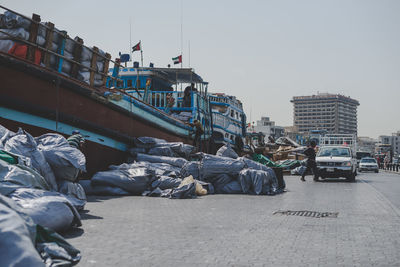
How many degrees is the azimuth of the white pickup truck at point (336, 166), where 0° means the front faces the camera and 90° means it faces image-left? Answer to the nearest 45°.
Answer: approximately 0°

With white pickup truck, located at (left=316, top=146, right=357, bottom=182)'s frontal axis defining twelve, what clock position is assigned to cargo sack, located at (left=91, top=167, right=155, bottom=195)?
The cargo sack is roughly at 1 o'clock from the white pickup truck.

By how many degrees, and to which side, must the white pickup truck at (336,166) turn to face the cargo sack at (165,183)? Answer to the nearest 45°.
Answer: approximately 45° to its right

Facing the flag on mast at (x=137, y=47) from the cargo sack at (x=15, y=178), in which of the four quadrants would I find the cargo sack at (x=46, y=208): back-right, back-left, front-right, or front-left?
back-right

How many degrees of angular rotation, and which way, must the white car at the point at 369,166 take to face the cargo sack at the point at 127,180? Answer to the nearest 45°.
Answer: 0° — it already faces it

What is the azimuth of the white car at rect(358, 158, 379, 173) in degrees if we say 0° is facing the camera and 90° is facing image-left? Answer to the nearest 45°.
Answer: approximately 0°

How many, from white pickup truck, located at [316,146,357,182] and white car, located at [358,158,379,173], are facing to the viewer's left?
0
